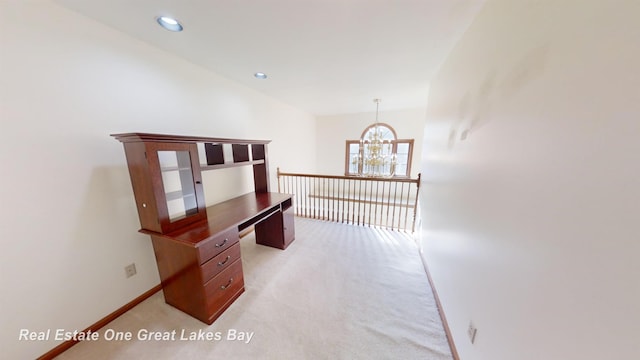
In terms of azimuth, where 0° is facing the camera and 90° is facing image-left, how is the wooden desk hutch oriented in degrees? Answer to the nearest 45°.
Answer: approximately 315°

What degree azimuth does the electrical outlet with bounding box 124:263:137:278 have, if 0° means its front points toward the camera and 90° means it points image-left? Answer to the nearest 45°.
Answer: approximately 315°

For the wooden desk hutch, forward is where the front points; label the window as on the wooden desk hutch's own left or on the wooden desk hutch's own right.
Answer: on the wooden desk hutch's own left

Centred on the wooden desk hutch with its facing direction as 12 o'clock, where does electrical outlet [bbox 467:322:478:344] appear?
The electrical outlet is roughly at 12 o'clock from the wooden desk hutch.
